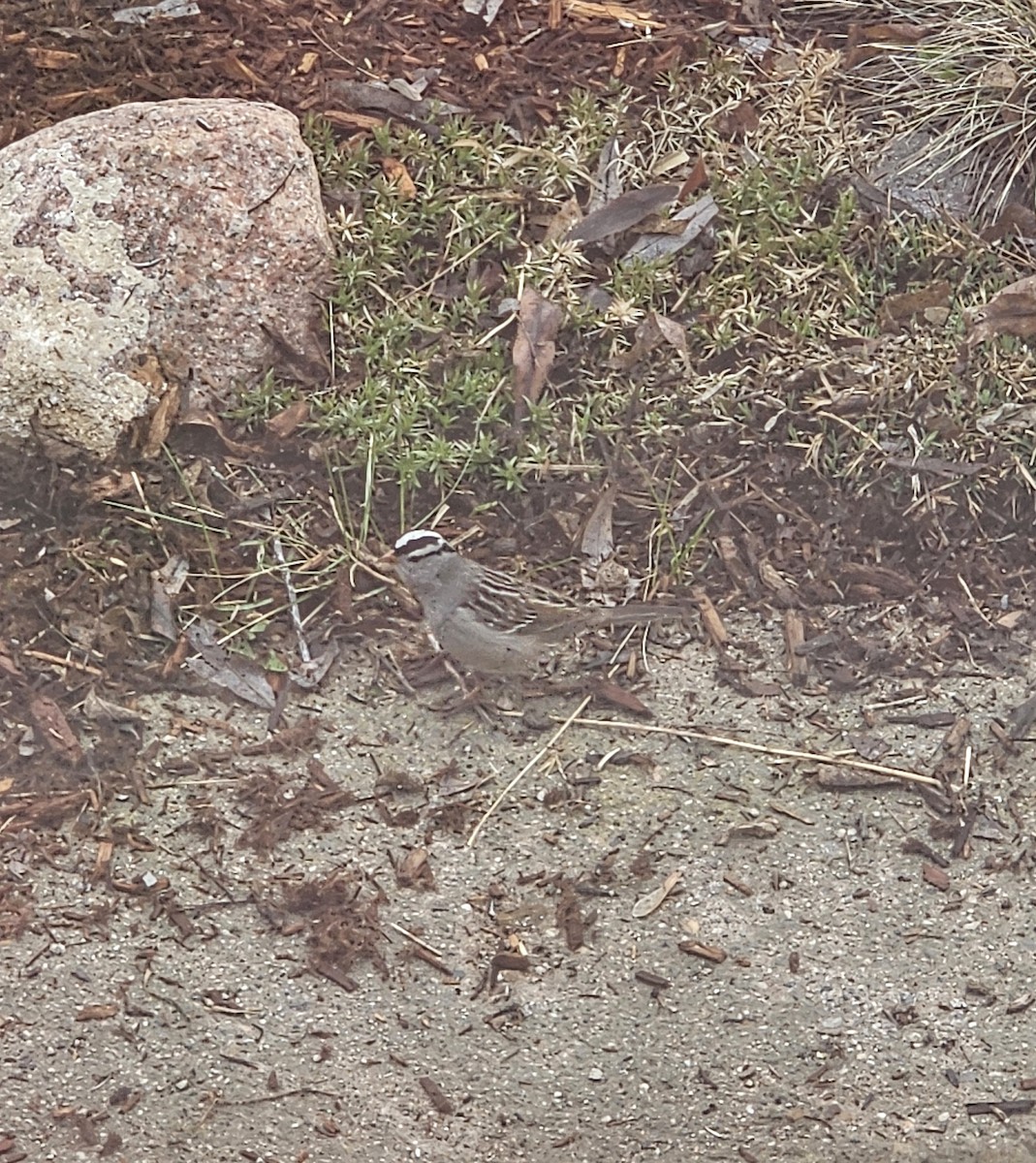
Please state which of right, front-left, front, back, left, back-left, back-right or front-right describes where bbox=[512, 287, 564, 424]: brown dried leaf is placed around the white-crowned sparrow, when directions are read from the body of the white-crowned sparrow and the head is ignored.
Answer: right

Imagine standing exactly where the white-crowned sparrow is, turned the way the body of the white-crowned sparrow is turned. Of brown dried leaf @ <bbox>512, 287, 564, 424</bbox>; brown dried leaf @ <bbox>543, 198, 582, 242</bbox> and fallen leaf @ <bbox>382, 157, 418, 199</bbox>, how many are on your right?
3

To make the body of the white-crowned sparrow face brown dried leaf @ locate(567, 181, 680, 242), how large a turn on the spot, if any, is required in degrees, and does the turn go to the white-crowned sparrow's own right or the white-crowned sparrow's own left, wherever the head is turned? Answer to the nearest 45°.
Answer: approximately 90° to the white-crowned sparrow's own right

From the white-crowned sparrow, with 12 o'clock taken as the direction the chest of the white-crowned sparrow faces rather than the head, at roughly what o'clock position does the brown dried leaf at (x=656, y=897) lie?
The brown dried leaf is roughly at 8 o'clock from the white-crowned sparrow.

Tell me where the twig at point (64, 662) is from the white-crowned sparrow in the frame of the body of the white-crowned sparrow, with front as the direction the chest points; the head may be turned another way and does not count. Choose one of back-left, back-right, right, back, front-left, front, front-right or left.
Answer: front

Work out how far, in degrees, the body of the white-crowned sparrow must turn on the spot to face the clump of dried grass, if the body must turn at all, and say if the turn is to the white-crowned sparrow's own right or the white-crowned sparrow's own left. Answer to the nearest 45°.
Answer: approximately 135° to the white-crowned sparrow's own right

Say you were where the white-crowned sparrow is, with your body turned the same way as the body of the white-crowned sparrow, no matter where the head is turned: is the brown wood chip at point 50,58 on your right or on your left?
on your right

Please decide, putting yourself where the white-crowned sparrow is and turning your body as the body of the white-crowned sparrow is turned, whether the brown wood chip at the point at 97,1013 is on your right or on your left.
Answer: on your left

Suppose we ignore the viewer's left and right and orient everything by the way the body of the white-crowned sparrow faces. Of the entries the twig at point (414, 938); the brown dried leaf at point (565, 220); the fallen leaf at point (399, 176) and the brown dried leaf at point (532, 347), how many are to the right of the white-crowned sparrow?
3

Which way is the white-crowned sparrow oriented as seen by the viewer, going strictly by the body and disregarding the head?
to the viewer's left

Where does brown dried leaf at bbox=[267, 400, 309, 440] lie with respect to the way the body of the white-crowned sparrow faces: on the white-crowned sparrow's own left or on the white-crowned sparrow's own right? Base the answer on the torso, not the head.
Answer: on the white-crowned sparrow's own right
